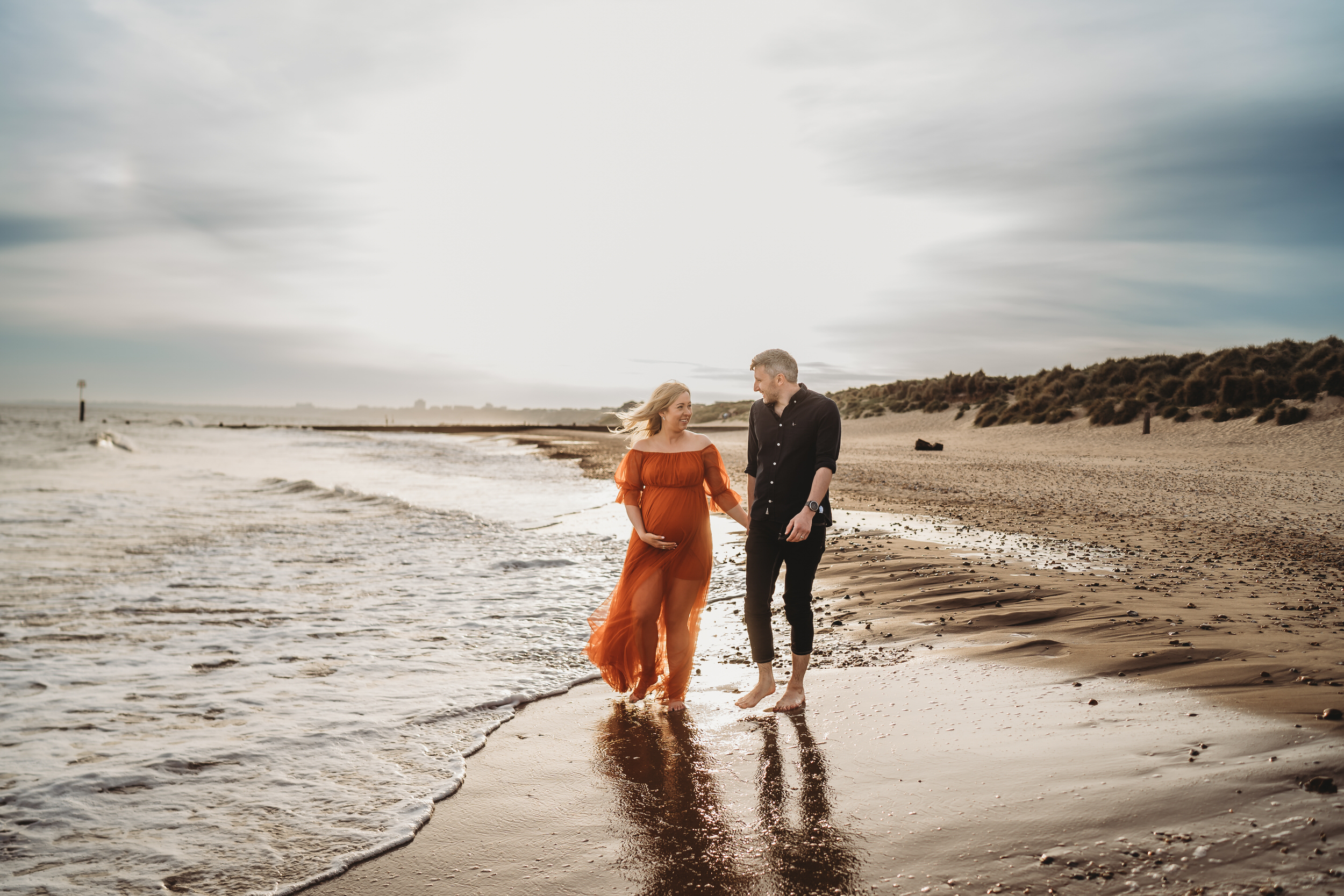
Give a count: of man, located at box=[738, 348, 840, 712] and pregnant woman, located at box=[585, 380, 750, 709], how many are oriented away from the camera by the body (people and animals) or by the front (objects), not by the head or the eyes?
0

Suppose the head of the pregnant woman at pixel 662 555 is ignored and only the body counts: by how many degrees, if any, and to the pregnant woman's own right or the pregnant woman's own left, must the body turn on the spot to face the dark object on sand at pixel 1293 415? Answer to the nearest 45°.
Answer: approximately 135° to the pregnant woman's own left

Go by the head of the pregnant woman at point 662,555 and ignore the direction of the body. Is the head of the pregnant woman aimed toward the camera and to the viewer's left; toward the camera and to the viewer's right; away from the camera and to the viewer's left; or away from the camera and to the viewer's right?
toward the camera and to the viewer's right

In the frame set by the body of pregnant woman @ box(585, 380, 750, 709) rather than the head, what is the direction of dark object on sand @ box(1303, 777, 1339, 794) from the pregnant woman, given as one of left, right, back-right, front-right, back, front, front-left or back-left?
front-left

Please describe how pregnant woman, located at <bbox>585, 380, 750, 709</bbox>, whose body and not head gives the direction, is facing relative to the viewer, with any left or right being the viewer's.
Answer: facing the viewer

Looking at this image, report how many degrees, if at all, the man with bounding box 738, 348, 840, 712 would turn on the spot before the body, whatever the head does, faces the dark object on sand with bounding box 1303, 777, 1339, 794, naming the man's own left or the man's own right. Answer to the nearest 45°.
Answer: approximately 90° to the man's own left
